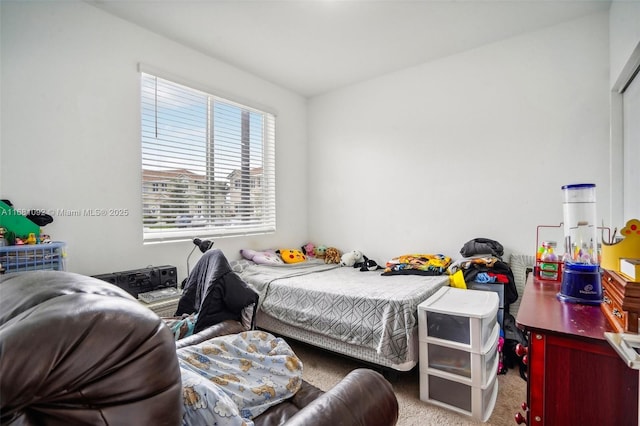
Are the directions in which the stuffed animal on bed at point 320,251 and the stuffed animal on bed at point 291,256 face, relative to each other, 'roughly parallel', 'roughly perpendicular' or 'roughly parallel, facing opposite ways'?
roughly parallel

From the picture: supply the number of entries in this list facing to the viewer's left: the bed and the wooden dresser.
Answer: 1

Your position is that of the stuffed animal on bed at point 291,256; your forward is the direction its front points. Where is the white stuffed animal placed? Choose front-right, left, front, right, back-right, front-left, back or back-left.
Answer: front-left

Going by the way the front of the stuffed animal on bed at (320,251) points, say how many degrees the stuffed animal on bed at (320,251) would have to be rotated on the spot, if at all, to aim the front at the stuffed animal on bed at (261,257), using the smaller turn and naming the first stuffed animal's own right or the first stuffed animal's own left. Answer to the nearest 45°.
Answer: approximately 90° to the first stuffed animal's own right

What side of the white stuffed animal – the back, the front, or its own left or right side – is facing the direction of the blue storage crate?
right

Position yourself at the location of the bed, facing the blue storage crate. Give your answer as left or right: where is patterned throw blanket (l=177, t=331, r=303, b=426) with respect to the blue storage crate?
left

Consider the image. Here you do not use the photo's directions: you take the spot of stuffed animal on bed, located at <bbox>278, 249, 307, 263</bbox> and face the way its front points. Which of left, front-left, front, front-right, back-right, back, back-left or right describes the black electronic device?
right

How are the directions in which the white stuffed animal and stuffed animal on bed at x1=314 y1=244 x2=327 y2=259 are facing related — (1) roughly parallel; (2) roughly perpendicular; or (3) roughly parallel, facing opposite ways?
roughly parallel

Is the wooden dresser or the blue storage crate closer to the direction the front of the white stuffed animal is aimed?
the wooden dresser

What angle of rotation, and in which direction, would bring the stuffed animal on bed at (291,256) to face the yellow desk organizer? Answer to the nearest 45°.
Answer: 0° — it already faces it

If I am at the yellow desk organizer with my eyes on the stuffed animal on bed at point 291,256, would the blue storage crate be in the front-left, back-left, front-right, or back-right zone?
front-left

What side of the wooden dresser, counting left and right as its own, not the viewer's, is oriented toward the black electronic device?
front

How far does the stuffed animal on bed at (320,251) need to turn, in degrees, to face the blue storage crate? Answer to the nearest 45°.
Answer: approximately 90° to its right

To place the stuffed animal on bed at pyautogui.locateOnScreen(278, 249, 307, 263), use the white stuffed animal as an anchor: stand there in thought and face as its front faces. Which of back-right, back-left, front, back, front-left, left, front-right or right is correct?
back-right

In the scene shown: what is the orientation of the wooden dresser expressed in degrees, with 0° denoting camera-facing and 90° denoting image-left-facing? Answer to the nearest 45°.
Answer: approximately 90°

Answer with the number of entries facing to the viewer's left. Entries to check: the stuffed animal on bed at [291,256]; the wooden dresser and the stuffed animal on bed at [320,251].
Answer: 1

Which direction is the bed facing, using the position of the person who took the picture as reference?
facing the viewer and to the right of the viewer
